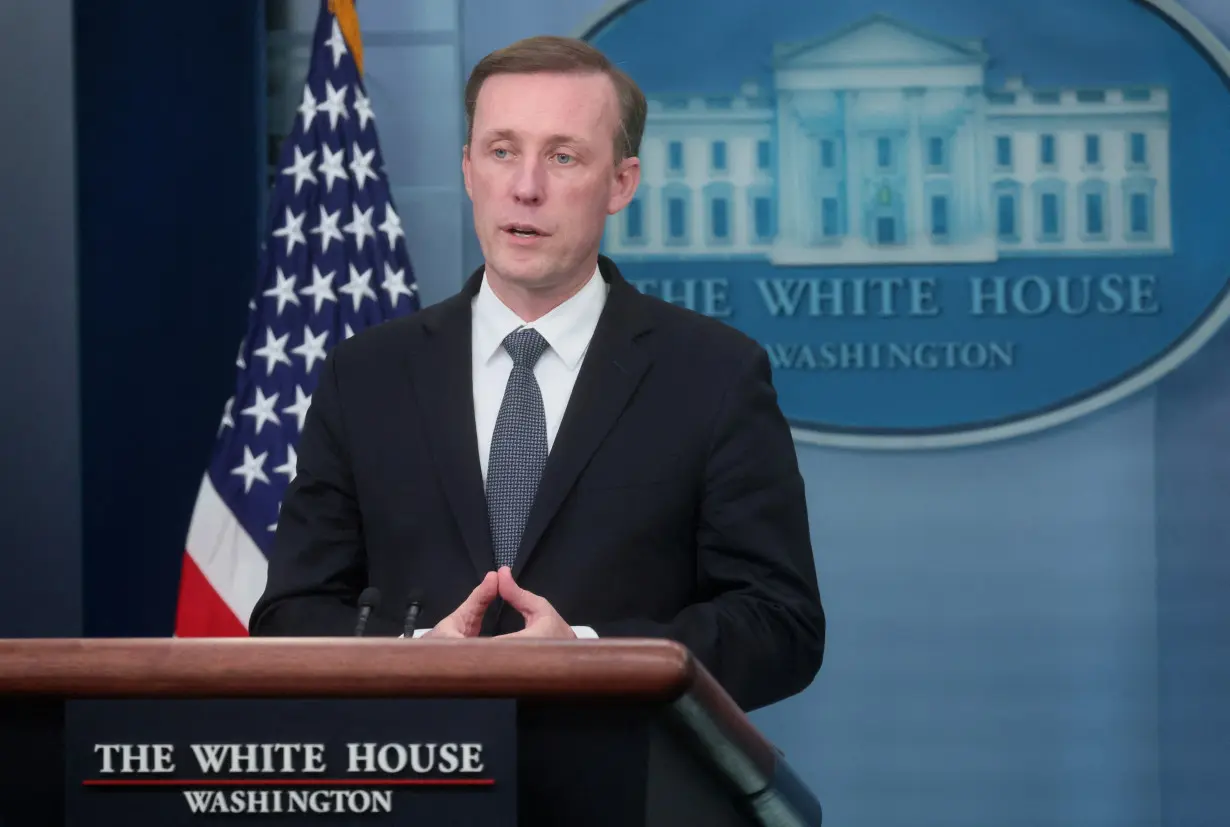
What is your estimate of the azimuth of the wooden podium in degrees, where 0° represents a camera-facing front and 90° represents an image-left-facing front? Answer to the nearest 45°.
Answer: approximately 0°

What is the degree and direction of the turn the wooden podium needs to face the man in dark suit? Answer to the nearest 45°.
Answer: approximately 180°

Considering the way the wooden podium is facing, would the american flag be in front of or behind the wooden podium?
behind
